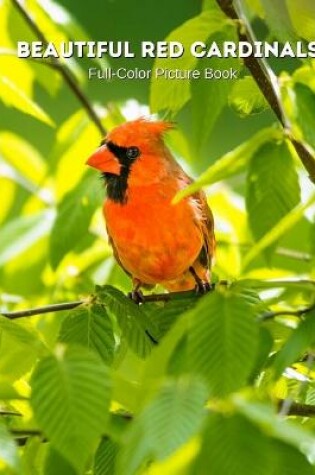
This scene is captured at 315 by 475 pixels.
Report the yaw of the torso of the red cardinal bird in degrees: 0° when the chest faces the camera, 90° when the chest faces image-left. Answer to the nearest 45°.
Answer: approximately 45°
